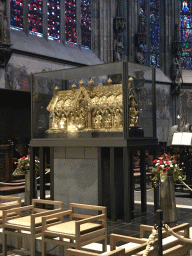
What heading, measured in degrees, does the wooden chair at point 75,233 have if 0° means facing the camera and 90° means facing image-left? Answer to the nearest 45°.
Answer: approximately 45°

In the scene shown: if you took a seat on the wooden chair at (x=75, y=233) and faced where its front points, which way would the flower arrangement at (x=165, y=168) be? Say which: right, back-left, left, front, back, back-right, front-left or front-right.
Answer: back

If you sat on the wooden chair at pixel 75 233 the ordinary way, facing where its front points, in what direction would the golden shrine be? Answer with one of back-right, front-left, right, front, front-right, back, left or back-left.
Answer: back-right

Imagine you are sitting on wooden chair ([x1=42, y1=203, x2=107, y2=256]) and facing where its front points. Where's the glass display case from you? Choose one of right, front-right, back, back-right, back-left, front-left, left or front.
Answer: back-right

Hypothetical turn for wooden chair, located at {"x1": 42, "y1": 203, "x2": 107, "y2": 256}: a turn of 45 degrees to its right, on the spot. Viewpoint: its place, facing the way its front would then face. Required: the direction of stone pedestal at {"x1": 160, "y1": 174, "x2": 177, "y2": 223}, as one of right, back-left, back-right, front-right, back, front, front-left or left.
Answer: back-right
